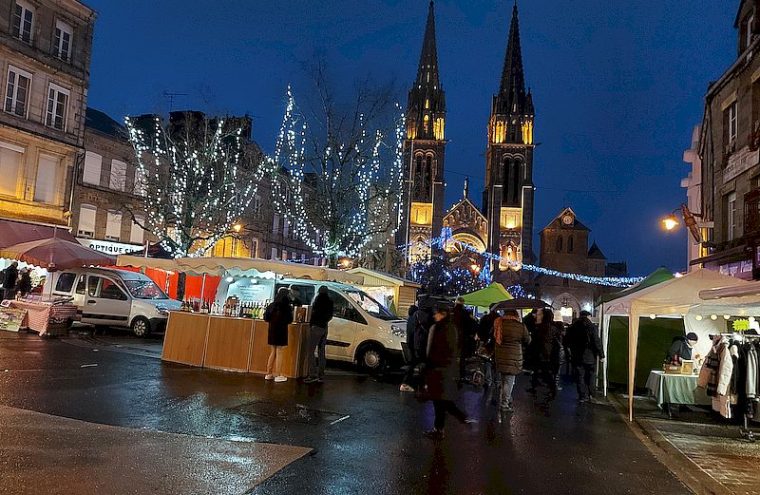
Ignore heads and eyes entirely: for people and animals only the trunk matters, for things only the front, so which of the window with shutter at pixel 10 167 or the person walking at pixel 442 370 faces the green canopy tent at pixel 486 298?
the window with shutter

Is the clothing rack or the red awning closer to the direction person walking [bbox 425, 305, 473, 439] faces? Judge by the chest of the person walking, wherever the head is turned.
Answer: the red awning

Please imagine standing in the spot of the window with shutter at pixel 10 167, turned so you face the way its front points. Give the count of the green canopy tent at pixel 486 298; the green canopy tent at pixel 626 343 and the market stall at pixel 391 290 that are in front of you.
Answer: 3

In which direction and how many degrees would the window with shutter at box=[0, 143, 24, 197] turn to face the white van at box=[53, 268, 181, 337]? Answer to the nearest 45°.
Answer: approximately 45° to its right

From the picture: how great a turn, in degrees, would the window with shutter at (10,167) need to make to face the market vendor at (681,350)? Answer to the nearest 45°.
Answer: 0° — it already faces them

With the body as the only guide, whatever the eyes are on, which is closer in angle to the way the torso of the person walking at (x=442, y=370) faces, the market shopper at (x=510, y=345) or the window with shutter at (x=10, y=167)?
the window with shutter

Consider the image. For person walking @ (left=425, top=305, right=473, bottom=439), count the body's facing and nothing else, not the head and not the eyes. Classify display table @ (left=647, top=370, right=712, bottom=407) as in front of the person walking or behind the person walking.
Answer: behind

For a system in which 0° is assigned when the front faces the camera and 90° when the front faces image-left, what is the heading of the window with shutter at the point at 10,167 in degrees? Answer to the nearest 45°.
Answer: approximately 315°

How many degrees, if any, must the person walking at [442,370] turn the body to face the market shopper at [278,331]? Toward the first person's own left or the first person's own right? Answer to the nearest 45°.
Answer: approximately 45° to the first person's own right
